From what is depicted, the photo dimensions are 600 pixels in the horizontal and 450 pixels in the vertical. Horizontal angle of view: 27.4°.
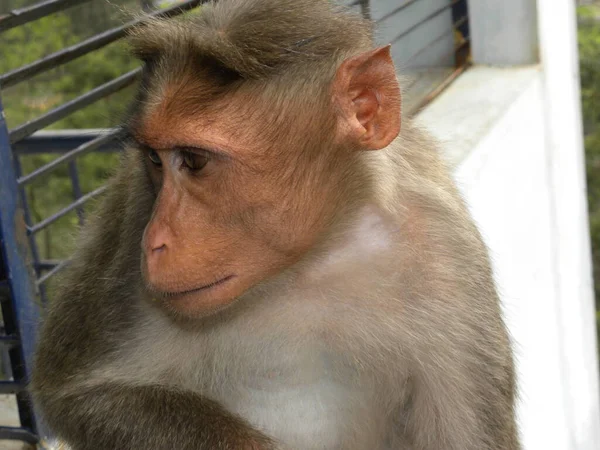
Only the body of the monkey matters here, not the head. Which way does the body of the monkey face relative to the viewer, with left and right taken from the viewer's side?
facing the viewer and to the left of the viewer

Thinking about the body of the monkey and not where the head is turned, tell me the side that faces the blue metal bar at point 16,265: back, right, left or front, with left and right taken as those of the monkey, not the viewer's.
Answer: right

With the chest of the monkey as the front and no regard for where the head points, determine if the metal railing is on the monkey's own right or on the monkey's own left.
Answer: on the monkey's own right

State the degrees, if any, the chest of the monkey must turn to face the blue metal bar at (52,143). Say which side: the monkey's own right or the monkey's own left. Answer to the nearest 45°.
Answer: approximately 135° to the monkey's own right
